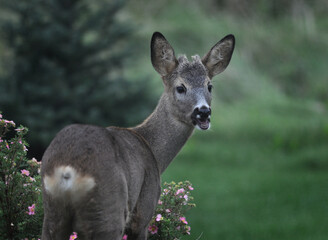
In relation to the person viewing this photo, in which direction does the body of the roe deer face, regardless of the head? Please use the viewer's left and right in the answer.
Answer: facing away from the viewer and to the right of the viewer

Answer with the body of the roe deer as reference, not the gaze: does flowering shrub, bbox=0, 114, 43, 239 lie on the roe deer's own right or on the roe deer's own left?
on the roe deer's own left

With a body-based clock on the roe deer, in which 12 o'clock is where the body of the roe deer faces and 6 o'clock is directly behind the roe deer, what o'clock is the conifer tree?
The conifer tree is roughly at 10 o'clock from the roe deer.
